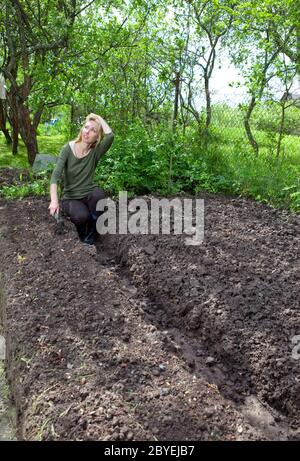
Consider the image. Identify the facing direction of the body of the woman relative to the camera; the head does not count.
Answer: toward the camera

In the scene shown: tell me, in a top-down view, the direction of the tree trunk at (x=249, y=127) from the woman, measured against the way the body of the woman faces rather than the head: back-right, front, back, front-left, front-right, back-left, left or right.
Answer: back-left

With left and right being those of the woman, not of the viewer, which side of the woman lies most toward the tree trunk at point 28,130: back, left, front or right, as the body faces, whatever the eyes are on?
back

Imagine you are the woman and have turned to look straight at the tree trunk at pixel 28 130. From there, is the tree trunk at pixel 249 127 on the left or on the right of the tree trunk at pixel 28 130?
right

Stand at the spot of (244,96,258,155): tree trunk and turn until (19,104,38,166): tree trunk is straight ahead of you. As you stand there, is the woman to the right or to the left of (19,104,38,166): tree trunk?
left
